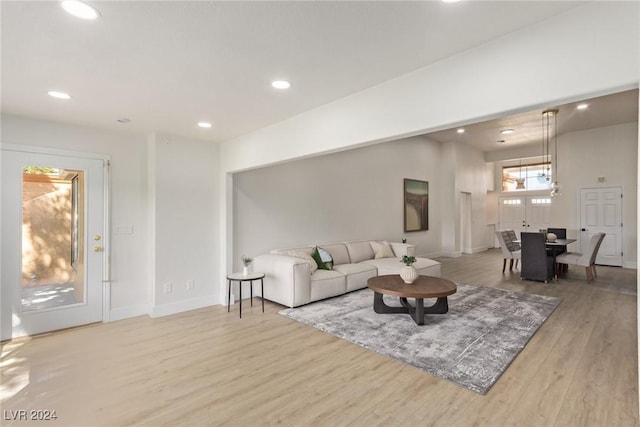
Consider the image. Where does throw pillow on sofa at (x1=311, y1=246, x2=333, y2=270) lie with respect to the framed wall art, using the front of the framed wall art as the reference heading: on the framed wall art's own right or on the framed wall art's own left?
on the framed wall art's own right

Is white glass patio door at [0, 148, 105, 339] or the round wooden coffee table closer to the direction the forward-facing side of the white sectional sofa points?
the round wooden coffee table

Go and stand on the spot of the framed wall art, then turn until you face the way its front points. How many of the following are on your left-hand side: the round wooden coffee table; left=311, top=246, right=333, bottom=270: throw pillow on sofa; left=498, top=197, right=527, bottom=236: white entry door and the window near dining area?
2

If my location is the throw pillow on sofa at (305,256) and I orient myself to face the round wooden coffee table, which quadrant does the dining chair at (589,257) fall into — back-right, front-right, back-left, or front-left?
front-left

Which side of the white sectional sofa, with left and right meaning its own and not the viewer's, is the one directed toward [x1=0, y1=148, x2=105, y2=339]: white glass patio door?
right

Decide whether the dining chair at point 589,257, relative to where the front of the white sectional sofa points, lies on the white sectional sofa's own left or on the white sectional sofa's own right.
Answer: on the white sectional sofa's own left

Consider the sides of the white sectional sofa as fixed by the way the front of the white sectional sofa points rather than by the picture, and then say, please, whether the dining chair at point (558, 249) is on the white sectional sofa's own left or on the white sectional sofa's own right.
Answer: on the white sectional sofa's own left

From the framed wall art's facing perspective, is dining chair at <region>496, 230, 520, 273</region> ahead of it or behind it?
ahead

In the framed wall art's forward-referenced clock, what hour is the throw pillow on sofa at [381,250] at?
The throw pillow on sofa is roughly at 2 o'clock from the framed wall art.

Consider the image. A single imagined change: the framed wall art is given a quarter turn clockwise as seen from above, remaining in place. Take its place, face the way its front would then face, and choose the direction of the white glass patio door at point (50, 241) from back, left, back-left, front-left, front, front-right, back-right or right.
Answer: front

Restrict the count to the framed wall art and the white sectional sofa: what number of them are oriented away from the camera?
0

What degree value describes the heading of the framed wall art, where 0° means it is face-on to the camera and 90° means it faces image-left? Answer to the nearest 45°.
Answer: approximately 315°
